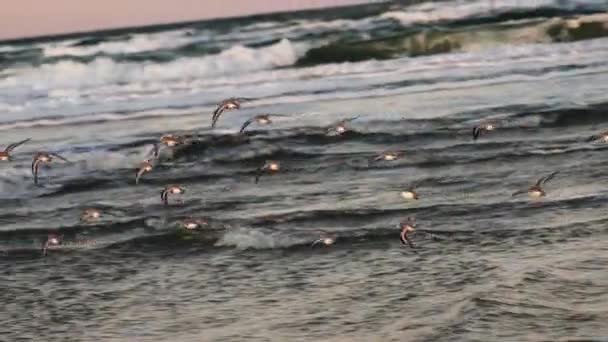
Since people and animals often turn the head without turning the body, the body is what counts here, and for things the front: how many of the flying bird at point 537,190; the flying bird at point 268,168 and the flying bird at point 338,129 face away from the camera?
0

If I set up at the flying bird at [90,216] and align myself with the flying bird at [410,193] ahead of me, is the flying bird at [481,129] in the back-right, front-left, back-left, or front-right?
front-left

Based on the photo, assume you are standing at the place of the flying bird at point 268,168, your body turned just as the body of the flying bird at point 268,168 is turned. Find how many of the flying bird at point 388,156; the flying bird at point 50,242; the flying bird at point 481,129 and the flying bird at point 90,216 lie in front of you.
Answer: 2

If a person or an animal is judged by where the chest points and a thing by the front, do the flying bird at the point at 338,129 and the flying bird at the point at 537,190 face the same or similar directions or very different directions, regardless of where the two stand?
same or similar directions
